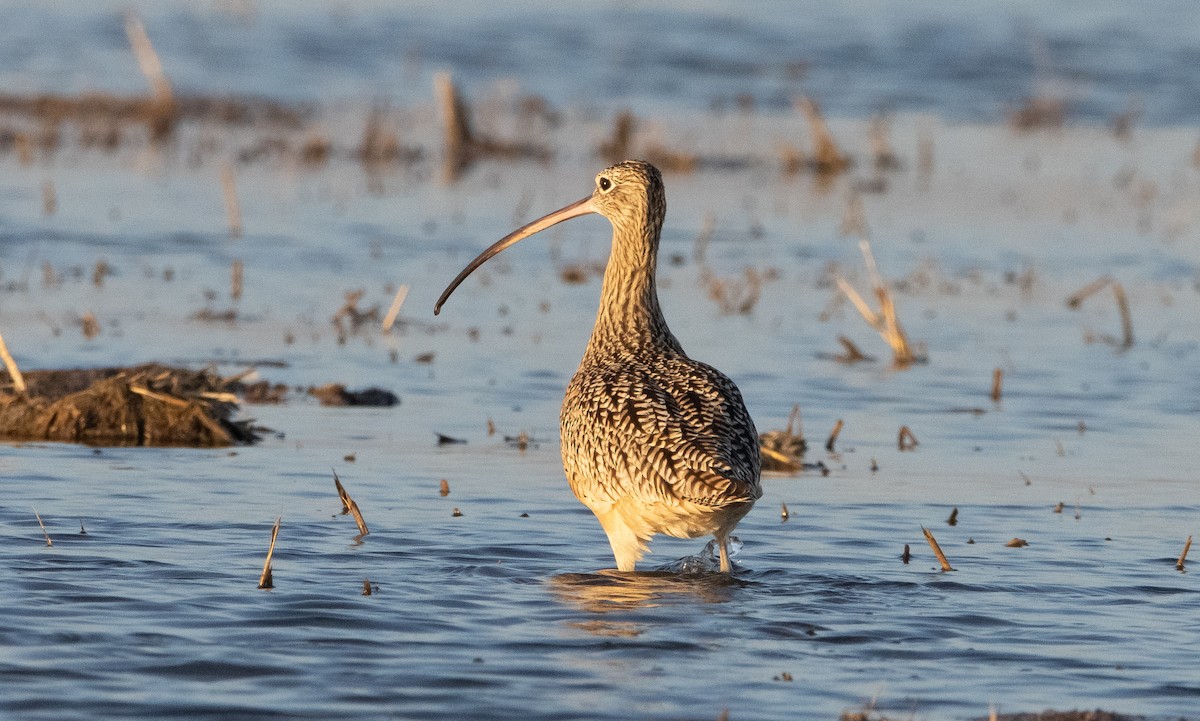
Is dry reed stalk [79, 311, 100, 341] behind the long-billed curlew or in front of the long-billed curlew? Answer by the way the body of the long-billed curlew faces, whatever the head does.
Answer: in front

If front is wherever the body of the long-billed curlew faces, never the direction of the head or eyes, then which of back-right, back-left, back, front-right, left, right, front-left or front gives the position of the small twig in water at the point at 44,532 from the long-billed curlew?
front-left

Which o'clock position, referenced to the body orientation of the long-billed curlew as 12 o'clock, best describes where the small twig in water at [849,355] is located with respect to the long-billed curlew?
The small twig in water is roughly at 2 o'clock from the long-billed curlew.

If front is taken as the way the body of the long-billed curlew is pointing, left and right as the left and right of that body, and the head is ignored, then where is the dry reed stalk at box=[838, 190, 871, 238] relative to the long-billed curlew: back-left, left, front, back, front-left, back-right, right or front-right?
front-right

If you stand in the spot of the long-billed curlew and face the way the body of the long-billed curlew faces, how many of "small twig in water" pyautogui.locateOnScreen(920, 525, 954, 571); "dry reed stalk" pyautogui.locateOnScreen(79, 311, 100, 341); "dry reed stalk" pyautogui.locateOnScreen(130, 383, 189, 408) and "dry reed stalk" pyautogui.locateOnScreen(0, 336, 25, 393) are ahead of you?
3

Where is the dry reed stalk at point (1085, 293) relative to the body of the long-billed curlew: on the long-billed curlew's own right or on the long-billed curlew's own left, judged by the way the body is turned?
on the long-billed curlew's own right

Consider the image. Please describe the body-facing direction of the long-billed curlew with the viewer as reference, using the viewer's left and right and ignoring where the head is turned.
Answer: facing away from the viewer and to the left of the viewer

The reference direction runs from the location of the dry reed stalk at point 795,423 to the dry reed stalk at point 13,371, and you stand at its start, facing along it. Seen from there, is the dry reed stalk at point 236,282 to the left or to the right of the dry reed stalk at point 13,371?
right

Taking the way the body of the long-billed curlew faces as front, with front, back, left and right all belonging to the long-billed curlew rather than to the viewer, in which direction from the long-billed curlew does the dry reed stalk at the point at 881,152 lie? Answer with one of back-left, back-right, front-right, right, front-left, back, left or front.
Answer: front-right

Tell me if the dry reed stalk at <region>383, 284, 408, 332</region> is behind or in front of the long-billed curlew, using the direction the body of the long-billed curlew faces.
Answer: in front

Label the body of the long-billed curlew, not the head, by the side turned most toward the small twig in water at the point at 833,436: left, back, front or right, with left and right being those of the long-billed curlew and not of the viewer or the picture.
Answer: right
